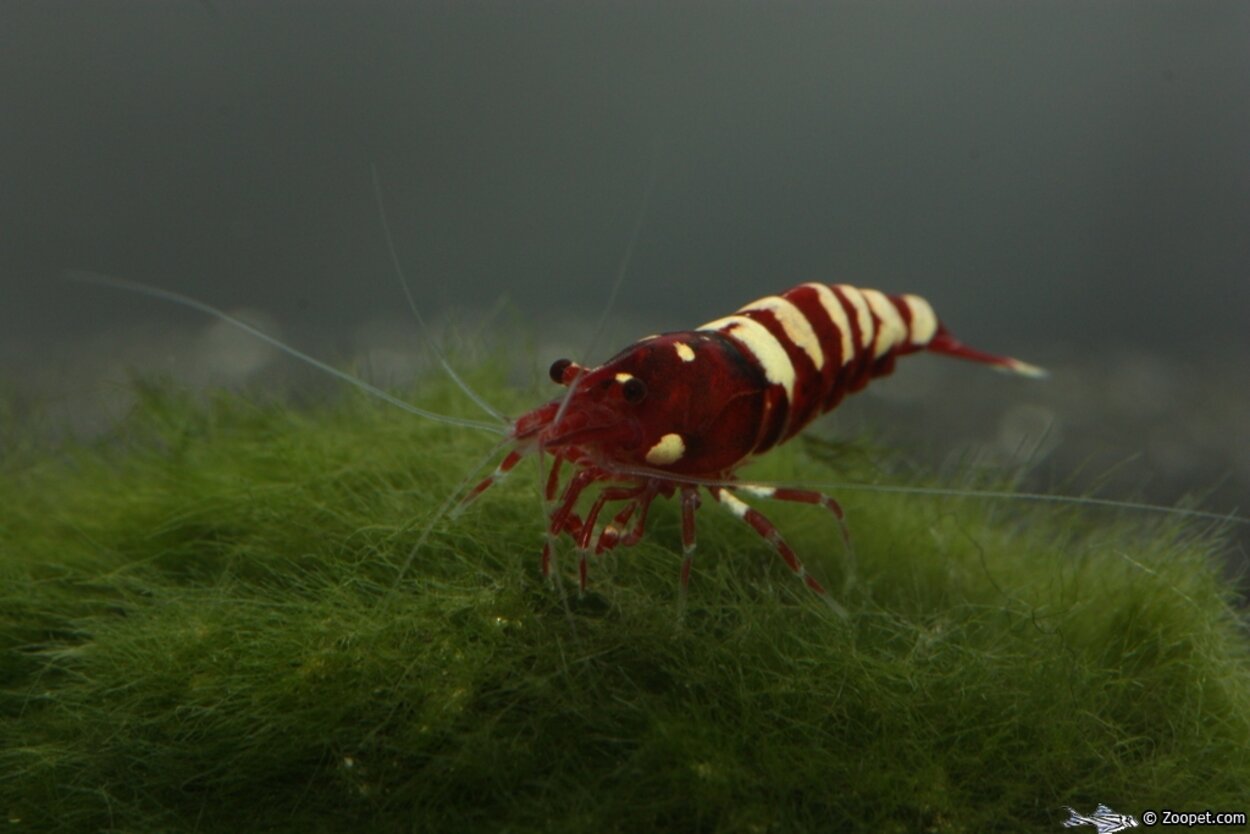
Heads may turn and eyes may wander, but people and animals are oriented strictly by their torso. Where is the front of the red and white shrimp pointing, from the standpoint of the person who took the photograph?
facing the viewer and to the left of the viewer
